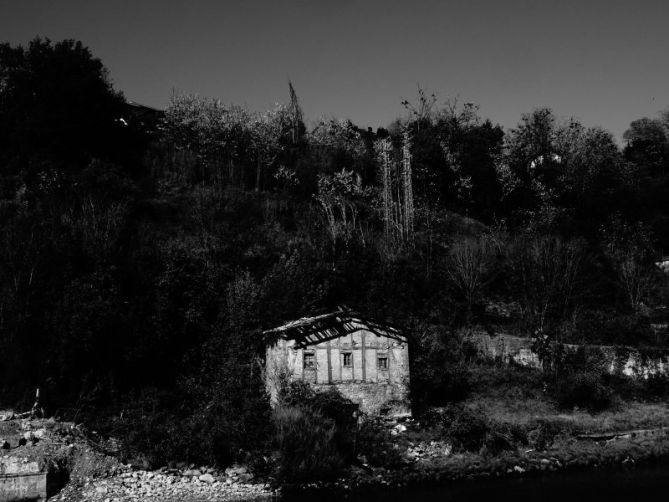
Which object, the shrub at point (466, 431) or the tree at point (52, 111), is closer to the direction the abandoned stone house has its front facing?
the shrub

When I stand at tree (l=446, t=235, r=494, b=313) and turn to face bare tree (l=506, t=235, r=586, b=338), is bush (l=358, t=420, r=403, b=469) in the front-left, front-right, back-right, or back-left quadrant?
back-right

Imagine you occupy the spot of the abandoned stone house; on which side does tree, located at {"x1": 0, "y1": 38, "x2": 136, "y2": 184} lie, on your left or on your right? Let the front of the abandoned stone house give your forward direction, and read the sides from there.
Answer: on your right

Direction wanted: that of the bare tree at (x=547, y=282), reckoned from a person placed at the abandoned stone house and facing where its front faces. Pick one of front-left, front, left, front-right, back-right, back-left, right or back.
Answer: back-left

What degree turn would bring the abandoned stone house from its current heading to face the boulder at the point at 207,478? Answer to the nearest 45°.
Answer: approximately 45° to its right

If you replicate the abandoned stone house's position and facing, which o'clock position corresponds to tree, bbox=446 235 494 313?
The tree is roughly at 7 o'clock from the abandoned stone house.

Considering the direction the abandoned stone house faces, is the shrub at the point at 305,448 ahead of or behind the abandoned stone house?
ahead

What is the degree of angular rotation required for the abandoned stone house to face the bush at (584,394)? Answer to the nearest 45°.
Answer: approximately 90° to its left

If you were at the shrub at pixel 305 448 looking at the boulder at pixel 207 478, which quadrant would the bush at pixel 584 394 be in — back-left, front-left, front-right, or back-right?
back-right

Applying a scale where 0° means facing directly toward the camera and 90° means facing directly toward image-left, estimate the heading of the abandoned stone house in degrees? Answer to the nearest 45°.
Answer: approximately 0°

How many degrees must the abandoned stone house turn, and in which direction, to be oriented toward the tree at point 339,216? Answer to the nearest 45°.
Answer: approximately 180°

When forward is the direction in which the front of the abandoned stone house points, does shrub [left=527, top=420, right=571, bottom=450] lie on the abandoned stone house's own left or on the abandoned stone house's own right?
on the abandoned stone house's own left

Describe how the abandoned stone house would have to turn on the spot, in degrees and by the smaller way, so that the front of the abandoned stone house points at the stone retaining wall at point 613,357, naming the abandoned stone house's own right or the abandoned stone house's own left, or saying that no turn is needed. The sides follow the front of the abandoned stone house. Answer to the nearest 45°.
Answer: approximately 135° to the abandoned stone house's own left
